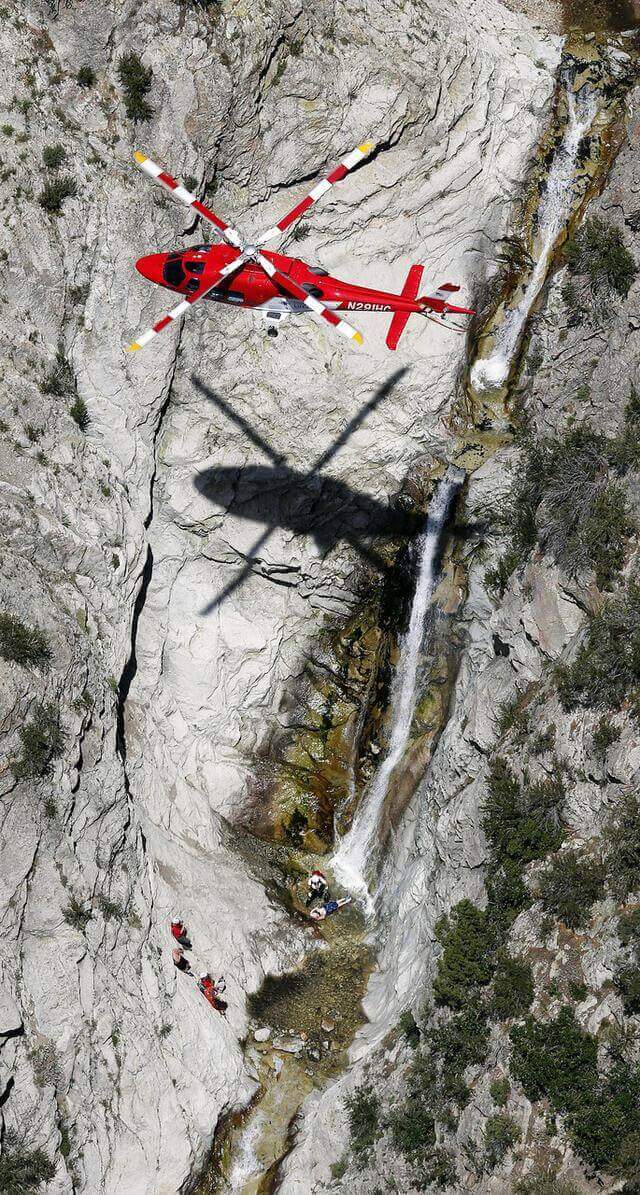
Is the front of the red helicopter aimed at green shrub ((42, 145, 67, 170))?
yes

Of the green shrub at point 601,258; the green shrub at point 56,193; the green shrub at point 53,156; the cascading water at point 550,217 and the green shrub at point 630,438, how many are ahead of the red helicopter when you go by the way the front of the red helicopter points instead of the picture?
2

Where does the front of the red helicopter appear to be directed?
to the viewer's left

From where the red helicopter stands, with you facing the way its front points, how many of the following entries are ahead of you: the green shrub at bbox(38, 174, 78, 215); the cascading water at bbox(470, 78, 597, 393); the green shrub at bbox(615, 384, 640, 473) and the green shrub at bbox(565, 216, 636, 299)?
1

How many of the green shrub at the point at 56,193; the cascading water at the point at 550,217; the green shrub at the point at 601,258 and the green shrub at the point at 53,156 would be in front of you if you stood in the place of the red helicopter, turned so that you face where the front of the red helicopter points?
2
